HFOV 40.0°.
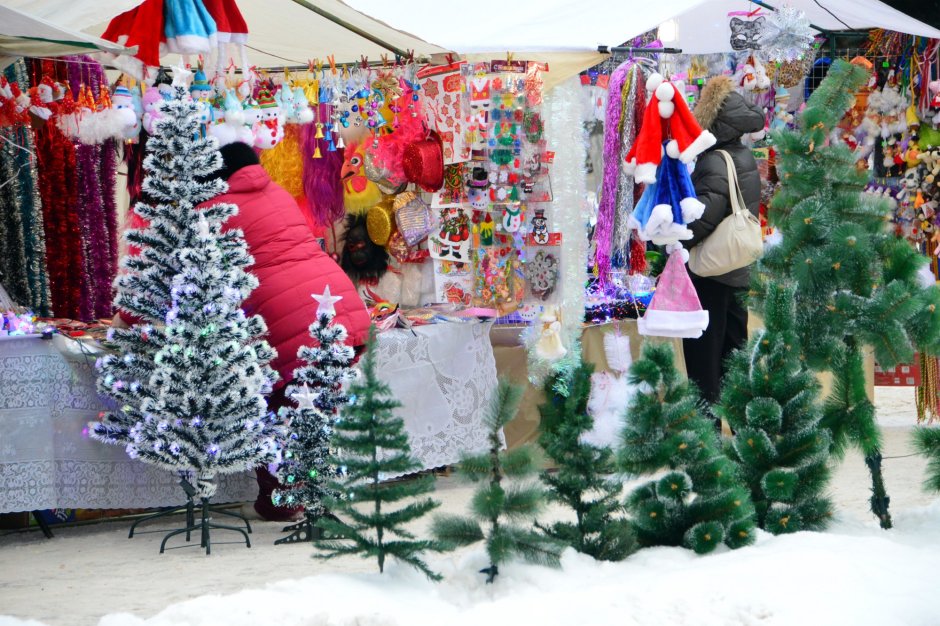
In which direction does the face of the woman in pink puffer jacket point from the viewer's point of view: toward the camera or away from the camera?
away from the camera

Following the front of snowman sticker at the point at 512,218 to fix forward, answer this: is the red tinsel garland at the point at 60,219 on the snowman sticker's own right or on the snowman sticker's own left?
on the snowman sticker's own right

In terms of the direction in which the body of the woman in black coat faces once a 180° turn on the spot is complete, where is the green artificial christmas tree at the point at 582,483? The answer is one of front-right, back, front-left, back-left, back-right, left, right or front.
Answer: front-right

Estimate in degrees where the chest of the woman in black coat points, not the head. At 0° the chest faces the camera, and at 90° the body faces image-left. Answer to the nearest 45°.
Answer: approximately 135°

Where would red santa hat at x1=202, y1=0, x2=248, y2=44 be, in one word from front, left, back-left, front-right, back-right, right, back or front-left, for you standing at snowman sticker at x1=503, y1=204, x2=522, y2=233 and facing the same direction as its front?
front-right

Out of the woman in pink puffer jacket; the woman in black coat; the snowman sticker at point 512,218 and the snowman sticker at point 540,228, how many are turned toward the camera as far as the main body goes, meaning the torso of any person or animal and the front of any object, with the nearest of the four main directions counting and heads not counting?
2
